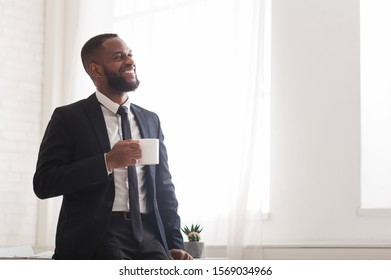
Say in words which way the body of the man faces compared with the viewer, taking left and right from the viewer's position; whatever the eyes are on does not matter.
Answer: facing the viewer and to the right of the viewer

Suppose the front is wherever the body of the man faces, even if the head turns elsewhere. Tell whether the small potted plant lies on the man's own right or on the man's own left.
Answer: on the man's own left
